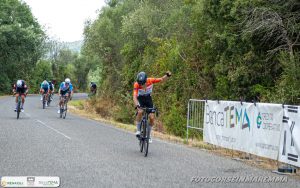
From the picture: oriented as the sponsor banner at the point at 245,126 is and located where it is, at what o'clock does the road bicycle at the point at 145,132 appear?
The road bicycle is roughly at 1 o'clock from the sponsor banner.

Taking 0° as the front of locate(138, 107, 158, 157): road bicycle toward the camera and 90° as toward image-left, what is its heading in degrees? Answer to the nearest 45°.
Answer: approximately 0°

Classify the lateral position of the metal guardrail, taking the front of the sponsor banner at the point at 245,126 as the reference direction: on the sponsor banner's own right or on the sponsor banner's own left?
on the sponsor banner's own right

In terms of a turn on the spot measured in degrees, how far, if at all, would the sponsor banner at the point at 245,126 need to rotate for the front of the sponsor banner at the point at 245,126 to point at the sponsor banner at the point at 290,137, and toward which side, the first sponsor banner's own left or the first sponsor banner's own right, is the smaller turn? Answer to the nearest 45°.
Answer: approximately 90° to the first sponsor banner's own left

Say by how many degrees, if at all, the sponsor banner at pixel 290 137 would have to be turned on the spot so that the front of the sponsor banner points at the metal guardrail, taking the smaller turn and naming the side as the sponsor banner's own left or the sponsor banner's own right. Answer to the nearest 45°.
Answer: approximately 90° to the sponsor banner's own right

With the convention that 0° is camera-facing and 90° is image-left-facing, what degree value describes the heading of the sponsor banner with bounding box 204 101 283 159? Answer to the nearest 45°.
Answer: approximately 45°
